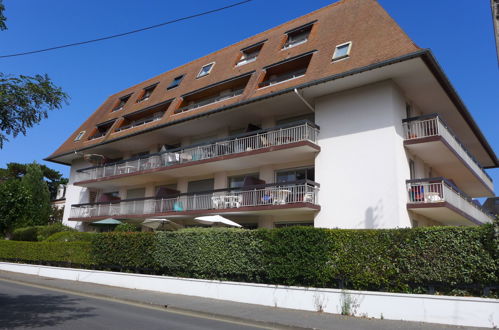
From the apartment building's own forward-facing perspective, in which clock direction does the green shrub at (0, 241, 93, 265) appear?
The green shrub is roughly at 12 o'clock from the apartment building.

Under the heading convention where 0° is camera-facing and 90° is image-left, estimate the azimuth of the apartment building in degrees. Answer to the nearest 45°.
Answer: approximately 45°

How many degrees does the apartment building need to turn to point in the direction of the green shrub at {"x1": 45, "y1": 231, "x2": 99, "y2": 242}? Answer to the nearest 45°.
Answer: approximately 45° to its right

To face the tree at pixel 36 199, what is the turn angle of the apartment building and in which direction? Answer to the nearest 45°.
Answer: approximately 90° to its right

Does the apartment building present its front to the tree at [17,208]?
no

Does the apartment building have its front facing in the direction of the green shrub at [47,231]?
no

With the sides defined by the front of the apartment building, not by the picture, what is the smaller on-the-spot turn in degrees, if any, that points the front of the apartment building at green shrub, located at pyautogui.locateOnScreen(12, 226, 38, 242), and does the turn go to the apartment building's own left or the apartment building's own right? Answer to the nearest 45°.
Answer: approximately 90° to the apartment building's own right
